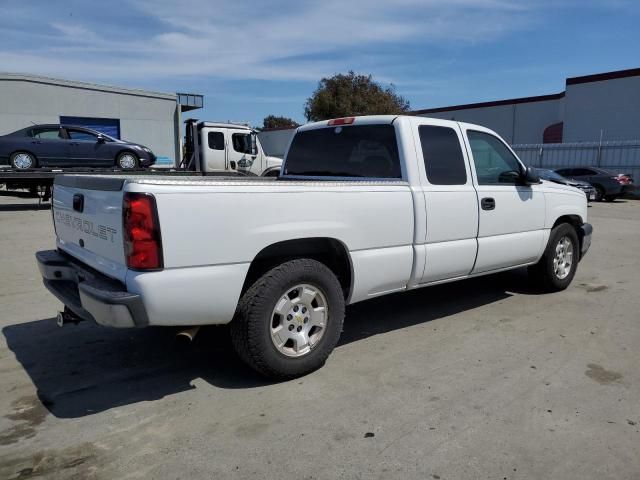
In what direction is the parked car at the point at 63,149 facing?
to the viewer's right

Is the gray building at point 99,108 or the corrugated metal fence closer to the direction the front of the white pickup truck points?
the corrugated metal fence

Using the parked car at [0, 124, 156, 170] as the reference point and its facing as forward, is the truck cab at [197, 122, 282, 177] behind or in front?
in front

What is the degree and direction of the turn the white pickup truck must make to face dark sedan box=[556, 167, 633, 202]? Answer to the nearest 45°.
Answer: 0° — it already faces it

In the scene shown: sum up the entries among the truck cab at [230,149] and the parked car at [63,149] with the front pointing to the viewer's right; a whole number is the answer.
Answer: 2

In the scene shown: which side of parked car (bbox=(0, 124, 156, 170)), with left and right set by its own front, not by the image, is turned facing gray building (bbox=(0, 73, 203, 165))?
left

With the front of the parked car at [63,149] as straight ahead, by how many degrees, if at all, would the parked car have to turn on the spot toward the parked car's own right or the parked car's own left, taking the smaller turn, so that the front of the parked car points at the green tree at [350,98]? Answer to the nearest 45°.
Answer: approximately 45° to the parked car's own left

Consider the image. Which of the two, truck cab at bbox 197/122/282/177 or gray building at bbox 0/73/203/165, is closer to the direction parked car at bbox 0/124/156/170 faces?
the truck cab

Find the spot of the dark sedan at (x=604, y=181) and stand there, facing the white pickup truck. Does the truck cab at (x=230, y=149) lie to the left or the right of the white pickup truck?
right

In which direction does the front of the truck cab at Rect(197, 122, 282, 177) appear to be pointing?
to the viewer's right

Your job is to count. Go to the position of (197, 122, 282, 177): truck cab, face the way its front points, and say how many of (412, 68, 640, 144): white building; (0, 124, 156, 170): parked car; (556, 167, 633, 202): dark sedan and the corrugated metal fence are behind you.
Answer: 1

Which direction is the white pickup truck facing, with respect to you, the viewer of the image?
facing away from the viewer and to the right of the viewer

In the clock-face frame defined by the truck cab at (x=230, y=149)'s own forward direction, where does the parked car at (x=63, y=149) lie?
The parked car is roughly at 6 o'clock from the truck cab.

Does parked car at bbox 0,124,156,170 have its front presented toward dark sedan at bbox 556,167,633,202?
yes

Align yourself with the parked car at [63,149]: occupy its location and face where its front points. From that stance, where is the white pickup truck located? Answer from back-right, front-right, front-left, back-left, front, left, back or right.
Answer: right
